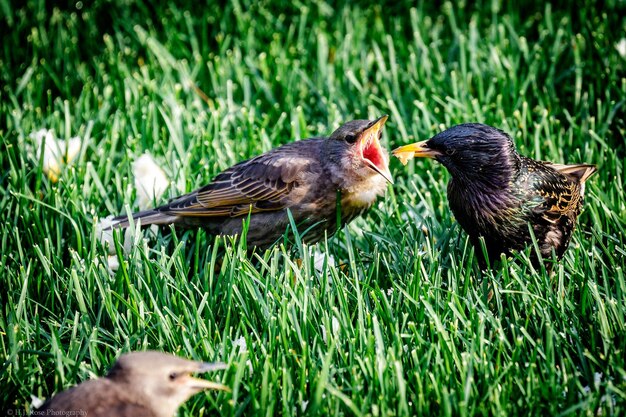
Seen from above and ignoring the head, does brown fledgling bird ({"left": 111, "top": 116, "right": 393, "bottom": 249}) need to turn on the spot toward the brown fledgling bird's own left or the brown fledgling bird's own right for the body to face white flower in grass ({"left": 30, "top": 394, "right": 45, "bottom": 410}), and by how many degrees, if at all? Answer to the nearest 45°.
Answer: approximately 135° to the brown fledgling bird's own right

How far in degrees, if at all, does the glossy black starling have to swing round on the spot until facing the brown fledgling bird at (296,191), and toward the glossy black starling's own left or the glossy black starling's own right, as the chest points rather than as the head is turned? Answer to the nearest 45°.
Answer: approximately 45° to the glossy black starling's own right

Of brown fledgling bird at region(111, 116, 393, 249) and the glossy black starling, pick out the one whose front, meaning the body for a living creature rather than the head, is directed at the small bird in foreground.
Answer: the glossy black starling

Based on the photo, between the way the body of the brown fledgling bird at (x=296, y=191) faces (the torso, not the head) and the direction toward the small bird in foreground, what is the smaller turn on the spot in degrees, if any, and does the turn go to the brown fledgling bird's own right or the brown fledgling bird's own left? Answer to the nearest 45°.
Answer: approximately 135° to the brown fledgling bird's own right

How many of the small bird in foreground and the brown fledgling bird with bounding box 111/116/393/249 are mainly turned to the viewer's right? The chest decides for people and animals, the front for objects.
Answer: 2

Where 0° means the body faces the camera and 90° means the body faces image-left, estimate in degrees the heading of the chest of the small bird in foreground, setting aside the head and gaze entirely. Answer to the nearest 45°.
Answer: approximately 270°

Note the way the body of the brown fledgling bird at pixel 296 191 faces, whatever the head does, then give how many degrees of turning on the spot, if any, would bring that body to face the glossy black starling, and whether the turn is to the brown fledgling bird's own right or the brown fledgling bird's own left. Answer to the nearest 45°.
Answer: approximately 45° to the brown fledgling bird's own right

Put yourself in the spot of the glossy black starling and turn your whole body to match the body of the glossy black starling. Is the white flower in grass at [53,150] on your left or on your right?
on your right

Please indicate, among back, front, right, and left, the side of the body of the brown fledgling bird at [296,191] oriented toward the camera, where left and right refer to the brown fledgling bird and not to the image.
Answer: right
